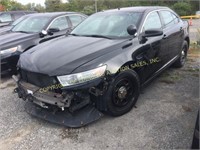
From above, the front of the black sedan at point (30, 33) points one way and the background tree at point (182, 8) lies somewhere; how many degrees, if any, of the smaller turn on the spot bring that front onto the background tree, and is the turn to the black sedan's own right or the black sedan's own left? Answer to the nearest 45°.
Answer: approximately 180°

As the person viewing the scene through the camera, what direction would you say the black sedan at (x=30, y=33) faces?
facing the viewer and to the left of the viewer

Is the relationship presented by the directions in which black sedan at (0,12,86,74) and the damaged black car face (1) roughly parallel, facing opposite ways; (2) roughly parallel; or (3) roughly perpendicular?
roughly parallel

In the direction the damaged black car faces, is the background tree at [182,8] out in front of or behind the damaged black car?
behind

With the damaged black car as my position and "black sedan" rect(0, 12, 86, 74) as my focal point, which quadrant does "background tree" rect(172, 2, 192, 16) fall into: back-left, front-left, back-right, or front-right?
front-right

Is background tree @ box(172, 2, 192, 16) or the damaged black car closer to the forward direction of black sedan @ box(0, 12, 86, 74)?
the damaged black car

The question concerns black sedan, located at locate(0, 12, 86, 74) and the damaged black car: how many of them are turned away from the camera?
0

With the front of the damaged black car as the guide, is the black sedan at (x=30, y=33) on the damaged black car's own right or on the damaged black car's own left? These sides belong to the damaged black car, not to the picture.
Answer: on the damaged black car's own right

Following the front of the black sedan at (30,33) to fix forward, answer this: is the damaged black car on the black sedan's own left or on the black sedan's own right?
on the black sedan's own left
